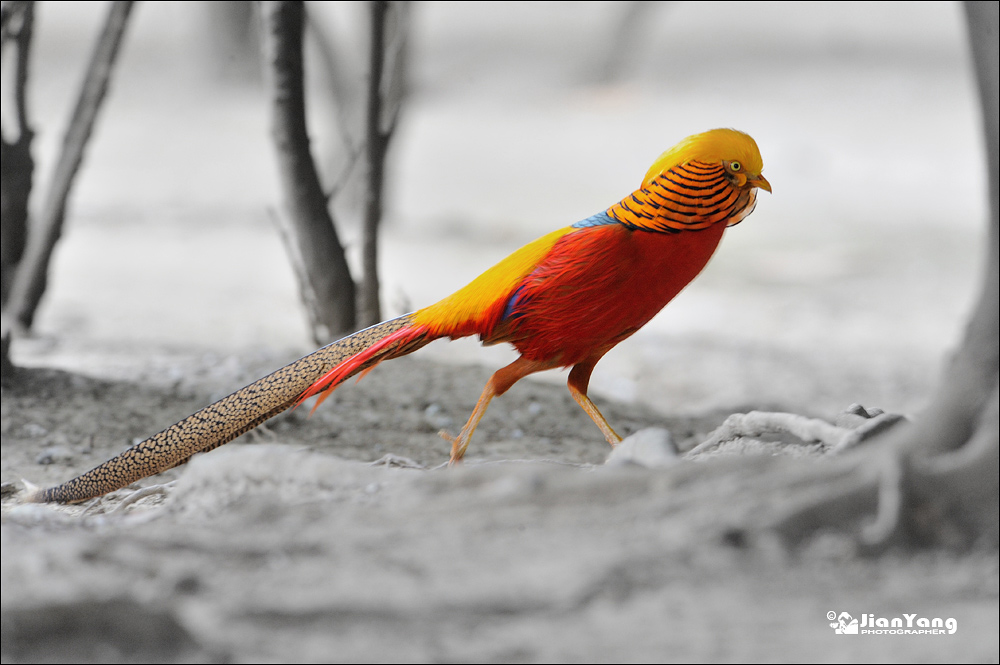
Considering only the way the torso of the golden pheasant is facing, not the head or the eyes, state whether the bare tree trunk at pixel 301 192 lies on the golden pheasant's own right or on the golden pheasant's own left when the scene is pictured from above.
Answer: on the golden pheasant's own left

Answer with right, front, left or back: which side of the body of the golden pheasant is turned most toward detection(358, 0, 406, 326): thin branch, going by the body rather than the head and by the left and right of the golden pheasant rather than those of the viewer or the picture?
left

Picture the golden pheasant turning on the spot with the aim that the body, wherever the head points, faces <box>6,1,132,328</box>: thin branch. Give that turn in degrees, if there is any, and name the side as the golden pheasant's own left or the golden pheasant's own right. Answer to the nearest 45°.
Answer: approximately 135° to the golden pheasant's own left

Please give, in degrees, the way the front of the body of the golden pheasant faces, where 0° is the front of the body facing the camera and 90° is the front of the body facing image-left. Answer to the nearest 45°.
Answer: approximately 270°

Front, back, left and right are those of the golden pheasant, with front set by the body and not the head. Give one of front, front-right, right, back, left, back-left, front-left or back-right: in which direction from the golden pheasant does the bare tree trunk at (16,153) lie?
back-left
